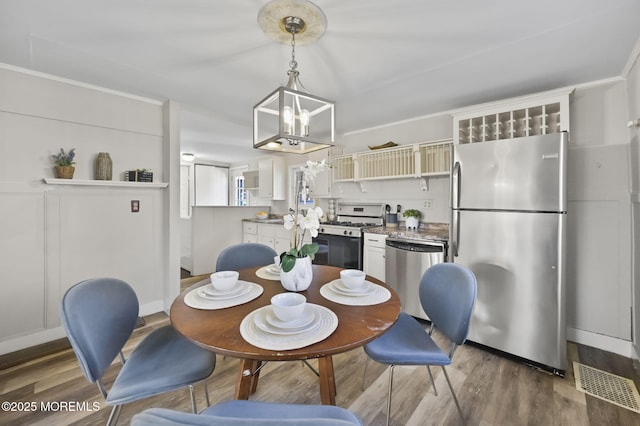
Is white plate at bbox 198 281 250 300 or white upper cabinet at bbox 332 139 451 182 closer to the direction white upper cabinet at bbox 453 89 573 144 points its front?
the white plate

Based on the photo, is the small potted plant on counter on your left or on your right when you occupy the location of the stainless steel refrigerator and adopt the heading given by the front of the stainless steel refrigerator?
on your right

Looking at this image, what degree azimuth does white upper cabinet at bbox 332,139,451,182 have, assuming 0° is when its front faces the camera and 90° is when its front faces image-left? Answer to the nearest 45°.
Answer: approximately 45°

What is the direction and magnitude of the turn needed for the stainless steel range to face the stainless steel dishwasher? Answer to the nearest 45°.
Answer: approximately 90° to its left

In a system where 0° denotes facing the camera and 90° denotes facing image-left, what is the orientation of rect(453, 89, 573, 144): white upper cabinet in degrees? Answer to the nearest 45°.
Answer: approximately 45°

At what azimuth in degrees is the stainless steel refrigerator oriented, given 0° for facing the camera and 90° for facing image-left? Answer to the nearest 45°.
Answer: approximately 45°

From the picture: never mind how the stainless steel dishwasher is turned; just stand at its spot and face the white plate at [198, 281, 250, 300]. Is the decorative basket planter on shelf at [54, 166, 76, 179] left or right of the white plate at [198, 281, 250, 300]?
right

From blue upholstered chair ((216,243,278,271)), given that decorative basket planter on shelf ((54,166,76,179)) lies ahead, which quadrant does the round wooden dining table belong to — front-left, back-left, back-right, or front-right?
back-left
